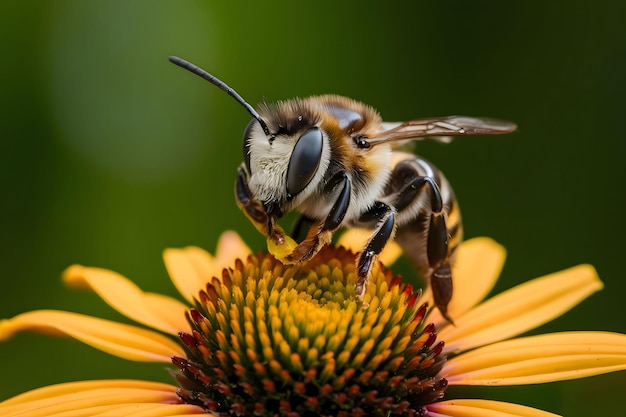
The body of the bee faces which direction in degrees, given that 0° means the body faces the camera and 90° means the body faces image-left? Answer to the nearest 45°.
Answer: approximately 45°
